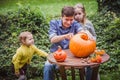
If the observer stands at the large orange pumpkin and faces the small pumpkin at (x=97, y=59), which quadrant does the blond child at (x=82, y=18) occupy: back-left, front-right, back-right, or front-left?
back-left

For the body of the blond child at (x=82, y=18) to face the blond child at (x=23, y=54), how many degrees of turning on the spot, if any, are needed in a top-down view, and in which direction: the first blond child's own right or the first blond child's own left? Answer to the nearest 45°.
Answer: approximately 45° to the first blond child's own right

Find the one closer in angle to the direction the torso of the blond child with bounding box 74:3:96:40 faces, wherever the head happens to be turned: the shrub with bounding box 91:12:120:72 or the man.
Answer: the man

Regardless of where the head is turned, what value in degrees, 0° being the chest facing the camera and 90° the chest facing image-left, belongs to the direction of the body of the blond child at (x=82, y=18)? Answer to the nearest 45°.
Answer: approximately 45°

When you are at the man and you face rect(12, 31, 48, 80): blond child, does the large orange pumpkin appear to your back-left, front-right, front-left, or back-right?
back-left
